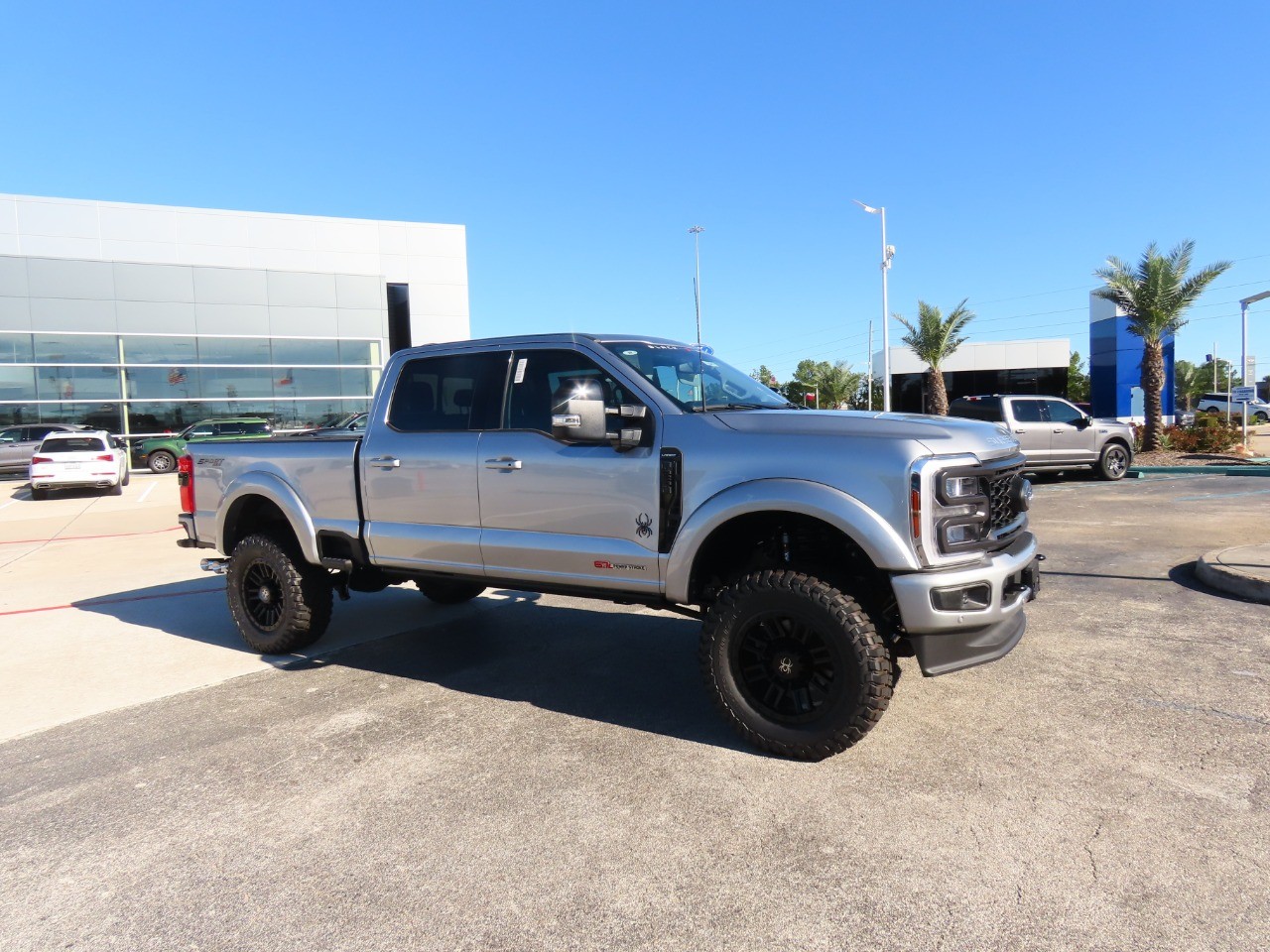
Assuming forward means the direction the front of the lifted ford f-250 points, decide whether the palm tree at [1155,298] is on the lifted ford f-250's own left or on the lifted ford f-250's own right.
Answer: on the lifted ford f-250's own left

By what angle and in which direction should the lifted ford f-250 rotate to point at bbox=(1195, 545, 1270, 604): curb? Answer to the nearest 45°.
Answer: approximately 90° to its left

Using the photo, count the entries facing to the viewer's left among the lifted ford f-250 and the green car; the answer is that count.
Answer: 1

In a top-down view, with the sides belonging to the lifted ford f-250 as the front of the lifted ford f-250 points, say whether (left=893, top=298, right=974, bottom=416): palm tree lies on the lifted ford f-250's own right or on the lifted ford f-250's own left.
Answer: on the lifted ford f-250's own left

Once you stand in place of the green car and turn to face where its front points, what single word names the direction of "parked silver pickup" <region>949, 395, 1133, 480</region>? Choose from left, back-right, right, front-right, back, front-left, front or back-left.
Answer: back-left

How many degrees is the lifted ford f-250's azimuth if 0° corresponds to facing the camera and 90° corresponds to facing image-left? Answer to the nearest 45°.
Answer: approximately 315°

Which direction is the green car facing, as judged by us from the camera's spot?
facing to the left of the viewer

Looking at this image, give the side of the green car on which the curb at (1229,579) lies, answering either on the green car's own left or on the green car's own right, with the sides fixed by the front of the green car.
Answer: on the green car's own left

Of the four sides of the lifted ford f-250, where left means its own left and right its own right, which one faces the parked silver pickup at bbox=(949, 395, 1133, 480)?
left

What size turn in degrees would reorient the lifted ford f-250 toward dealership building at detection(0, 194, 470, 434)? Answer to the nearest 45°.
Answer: approximately 180°

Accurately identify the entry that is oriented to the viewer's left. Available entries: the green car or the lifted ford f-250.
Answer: the green car
